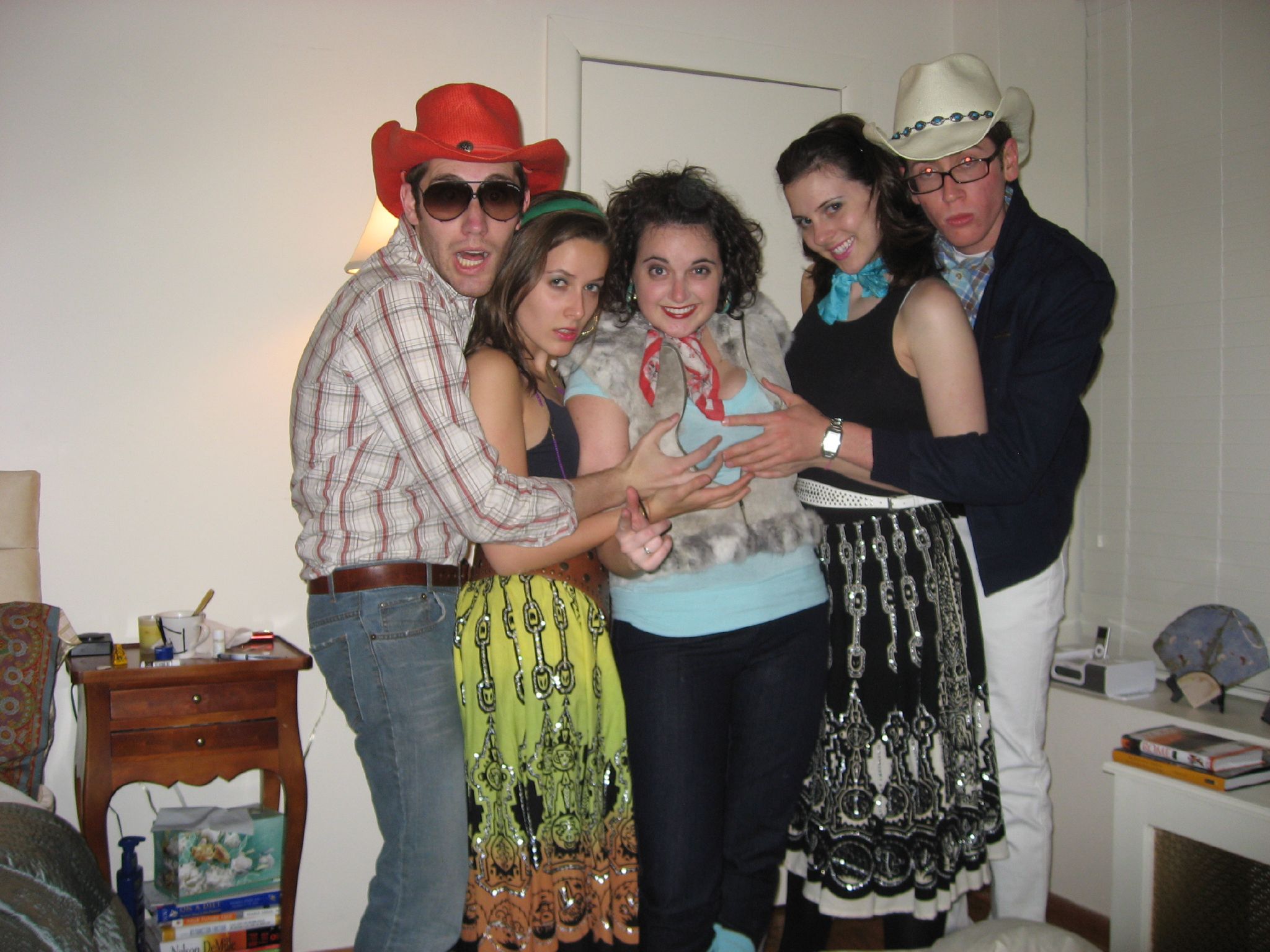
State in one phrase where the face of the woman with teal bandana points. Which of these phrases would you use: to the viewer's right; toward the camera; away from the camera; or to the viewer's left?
toward the camera

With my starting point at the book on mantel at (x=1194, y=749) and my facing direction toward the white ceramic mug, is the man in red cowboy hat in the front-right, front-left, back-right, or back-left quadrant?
front-left

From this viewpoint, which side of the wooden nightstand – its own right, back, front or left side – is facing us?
front

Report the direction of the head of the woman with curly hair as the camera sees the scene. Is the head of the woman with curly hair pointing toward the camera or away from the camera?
toward the camera

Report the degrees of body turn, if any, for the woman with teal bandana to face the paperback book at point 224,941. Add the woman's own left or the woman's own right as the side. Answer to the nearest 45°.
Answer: approximately 45° to the woman's own right

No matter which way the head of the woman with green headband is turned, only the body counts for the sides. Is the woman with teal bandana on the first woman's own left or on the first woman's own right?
on the first woman's own left

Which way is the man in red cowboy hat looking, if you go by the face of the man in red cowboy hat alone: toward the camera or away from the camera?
toward the camera

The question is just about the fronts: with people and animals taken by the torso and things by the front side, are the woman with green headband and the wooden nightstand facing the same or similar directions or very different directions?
same or similar directions

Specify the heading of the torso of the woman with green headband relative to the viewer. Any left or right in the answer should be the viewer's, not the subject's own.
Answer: facing the viewer and to the right of the viewer

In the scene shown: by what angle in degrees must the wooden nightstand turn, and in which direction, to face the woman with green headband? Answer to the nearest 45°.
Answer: approximately 45° to its left
